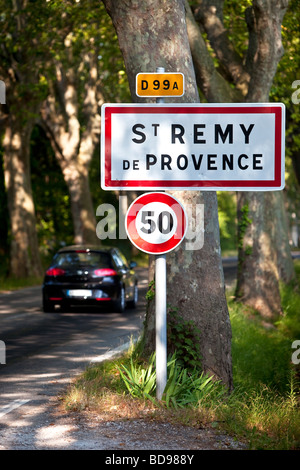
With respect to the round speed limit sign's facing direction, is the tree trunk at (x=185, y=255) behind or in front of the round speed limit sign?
behind

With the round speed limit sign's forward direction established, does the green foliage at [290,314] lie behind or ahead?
behind

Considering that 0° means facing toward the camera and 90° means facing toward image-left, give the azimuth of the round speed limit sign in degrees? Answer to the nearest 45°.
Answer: approximately 0°

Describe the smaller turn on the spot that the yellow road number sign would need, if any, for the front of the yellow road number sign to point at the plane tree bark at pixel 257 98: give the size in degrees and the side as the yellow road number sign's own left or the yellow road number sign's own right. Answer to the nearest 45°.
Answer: approximately 180°

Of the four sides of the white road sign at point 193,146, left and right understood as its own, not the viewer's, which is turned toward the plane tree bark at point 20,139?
back

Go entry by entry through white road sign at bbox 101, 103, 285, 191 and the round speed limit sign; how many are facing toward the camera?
2

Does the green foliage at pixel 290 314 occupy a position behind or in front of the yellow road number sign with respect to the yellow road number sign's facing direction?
behind

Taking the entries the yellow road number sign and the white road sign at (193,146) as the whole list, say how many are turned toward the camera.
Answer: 2
